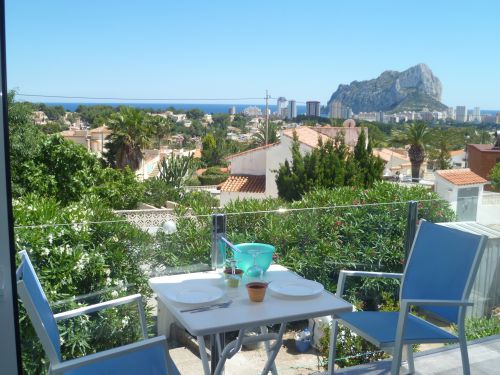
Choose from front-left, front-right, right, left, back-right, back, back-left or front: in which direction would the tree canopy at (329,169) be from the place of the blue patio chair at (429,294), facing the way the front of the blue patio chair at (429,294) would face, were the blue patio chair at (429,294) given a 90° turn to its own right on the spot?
front-right

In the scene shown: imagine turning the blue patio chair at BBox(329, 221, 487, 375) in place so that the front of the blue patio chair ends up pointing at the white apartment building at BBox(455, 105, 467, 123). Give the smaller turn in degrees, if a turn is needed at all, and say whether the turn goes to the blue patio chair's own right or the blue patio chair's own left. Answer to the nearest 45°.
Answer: approximately 135° to the blue patio chair's own right

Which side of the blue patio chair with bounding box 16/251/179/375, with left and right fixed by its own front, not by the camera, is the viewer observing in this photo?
right

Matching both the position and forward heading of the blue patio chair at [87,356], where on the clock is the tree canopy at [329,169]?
The tree canopy is roughly at 10 o'clock from the blue patio chair.

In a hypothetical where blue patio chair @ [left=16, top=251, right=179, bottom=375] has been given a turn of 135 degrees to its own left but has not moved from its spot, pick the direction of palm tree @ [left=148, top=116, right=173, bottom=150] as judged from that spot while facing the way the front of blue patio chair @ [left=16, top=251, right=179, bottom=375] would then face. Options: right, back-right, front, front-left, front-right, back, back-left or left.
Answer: front-right

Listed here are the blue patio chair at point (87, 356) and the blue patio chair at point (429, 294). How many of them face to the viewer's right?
1

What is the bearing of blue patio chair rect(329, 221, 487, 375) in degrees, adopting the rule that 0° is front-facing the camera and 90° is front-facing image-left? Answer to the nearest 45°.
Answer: approximately 45°

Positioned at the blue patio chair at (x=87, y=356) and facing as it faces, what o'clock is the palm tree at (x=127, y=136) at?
The palm tree is roughly at 9 o'clock from the blue patio chair.

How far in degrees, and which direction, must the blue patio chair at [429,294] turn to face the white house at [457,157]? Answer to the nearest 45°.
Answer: approximately 135° to its right

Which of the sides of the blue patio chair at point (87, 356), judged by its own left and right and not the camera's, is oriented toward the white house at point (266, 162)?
left

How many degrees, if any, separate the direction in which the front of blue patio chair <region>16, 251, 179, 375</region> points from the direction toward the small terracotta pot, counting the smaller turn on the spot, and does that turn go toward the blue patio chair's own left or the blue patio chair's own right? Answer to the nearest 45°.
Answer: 0° — it already faces it

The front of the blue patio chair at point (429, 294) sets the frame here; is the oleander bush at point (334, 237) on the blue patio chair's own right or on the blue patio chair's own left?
on the blue patio chair's own right

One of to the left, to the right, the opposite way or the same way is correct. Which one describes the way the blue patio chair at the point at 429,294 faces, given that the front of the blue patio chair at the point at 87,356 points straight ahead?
the opposite way

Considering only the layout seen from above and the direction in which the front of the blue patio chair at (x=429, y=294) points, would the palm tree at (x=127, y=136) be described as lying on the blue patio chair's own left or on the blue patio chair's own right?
on the blue patio chair's own right
